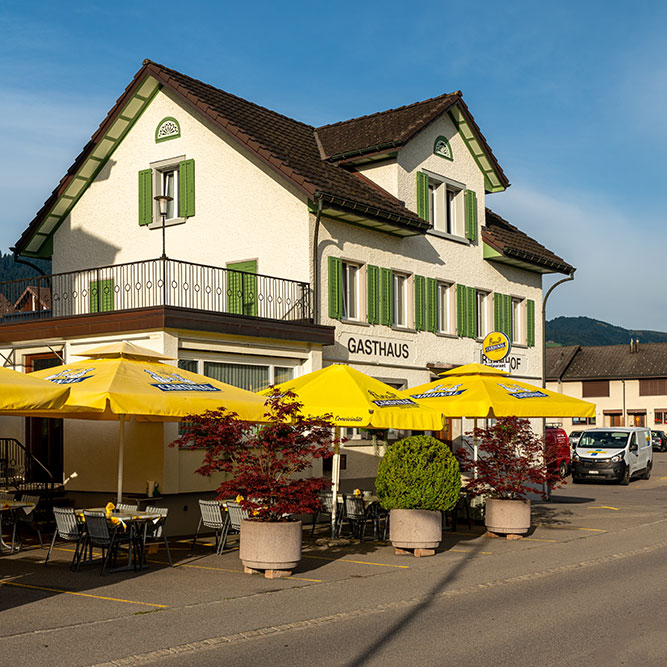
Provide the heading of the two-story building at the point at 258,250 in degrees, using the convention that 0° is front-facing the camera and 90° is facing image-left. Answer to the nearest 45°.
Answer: approximately 315°

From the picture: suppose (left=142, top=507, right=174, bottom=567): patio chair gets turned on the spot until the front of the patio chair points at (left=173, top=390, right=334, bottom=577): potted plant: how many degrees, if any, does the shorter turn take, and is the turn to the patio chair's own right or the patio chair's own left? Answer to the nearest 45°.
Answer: approximately 180°

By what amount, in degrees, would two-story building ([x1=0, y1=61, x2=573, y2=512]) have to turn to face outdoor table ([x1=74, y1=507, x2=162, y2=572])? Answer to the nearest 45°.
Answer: approximately 45° to its right

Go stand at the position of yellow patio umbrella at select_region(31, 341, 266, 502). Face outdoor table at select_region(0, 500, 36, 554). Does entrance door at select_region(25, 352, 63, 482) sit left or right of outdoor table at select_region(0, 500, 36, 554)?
right

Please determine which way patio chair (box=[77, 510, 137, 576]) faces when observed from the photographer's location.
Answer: facing away from the viewer and to the right of the viewer
